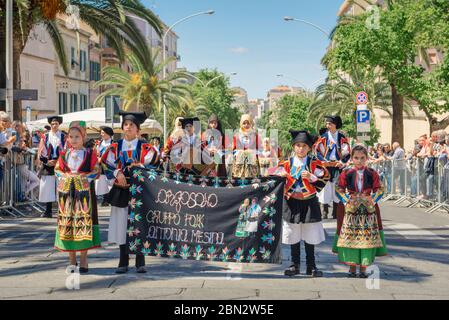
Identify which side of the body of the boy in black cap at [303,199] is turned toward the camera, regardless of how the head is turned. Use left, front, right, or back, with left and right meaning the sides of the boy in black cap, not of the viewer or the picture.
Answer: front

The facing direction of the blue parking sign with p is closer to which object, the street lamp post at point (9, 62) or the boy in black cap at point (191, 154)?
the boy in black cap

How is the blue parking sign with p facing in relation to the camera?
toward the camera

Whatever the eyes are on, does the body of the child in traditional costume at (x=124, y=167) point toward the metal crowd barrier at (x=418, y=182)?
no

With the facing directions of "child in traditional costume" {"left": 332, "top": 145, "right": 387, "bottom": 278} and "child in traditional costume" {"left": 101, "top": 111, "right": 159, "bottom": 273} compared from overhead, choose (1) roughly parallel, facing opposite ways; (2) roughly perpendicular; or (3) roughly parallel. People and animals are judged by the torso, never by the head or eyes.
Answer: roughly parallel

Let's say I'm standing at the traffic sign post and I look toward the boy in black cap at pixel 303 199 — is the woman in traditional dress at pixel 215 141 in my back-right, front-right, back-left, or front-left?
front-right

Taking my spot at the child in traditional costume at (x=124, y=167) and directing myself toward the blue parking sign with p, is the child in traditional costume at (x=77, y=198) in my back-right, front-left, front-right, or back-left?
back-left

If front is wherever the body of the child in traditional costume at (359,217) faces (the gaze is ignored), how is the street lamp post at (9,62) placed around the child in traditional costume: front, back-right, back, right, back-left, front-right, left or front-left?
back-right

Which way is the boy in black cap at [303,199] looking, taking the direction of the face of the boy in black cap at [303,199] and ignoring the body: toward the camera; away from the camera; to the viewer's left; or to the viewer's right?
toward the camera

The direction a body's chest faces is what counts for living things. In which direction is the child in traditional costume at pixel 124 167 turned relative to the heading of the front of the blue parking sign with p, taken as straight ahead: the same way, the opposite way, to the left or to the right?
the same way

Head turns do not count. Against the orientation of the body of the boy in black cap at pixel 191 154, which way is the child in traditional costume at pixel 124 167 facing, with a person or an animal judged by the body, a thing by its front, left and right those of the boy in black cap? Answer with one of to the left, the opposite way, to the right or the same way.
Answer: the same way

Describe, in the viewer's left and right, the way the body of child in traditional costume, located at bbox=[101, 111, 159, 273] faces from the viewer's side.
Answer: facing the viewer

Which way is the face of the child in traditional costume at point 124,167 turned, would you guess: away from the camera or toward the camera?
toward the camera

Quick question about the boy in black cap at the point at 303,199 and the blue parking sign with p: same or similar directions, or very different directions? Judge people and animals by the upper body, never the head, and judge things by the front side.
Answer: same or similar directions

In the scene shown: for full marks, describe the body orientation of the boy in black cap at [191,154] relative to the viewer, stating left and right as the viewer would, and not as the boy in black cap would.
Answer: facing the viewer
